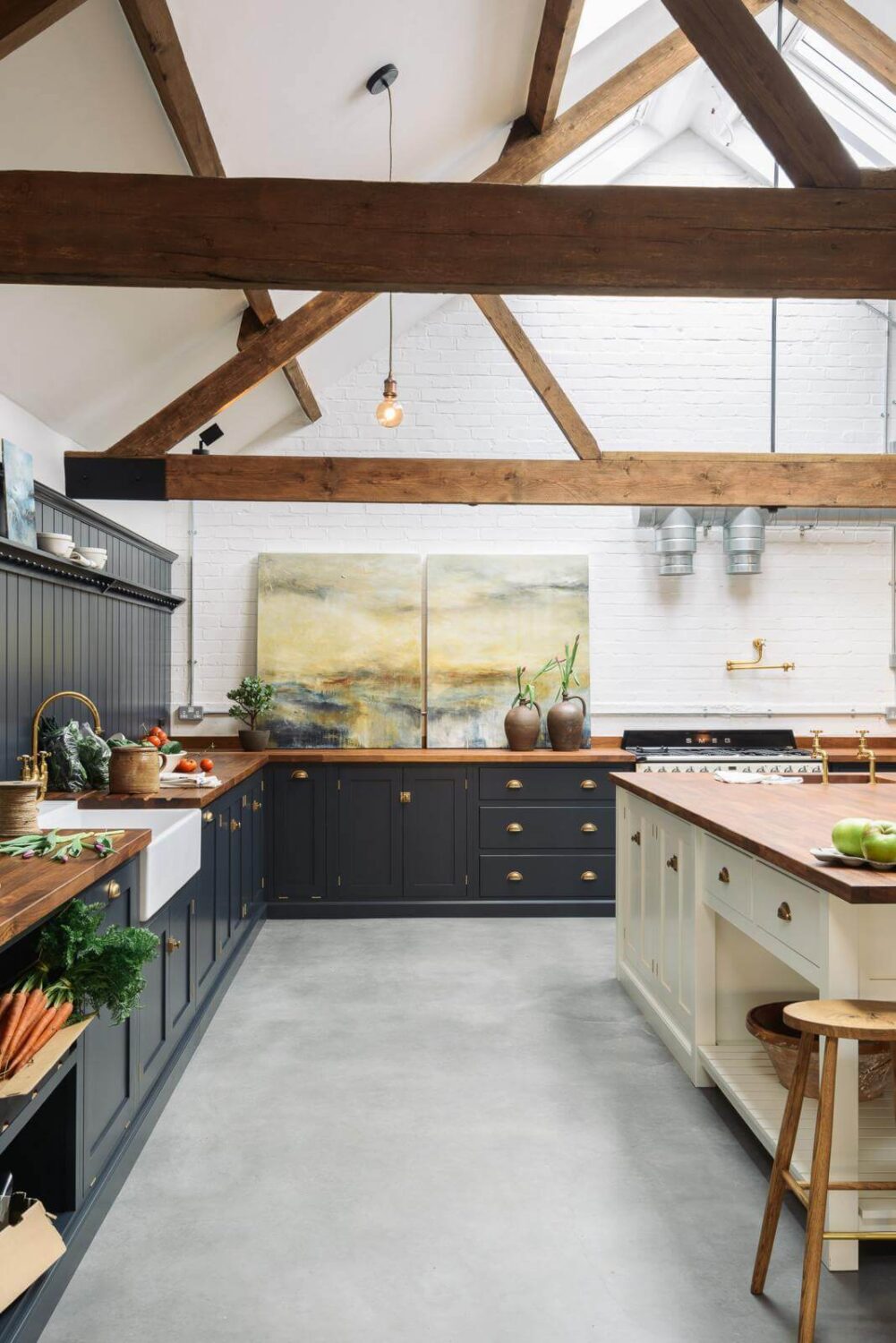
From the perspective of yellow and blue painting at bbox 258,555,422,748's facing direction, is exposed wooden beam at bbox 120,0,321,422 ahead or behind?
ahead

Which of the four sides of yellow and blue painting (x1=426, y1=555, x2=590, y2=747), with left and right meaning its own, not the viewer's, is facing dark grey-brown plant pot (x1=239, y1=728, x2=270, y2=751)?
right

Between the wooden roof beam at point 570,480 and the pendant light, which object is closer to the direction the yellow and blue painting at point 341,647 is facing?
the pendant light

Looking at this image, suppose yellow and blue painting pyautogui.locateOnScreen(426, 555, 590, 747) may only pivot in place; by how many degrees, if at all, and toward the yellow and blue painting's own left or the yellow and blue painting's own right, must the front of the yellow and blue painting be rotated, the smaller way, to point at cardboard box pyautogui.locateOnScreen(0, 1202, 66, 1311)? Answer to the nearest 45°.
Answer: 0° — it already faces it

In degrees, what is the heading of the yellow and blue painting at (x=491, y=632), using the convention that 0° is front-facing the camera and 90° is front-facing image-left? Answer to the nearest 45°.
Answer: approximately 0°

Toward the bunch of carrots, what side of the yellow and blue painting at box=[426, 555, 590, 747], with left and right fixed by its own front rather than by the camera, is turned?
front

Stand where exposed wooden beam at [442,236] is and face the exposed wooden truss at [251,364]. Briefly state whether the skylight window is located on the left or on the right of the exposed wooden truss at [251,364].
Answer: right

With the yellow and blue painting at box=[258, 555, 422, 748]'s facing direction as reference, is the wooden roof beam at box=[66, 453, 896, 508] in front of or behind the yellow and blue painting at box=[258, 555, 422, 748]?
in front

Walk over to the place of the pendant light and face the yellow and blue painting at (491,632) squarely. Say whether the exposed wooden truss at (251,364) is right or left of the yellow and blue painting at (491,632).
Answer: left

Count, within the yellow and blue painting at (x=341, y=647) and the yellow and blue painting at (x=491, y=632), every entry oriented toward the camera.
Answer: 2
